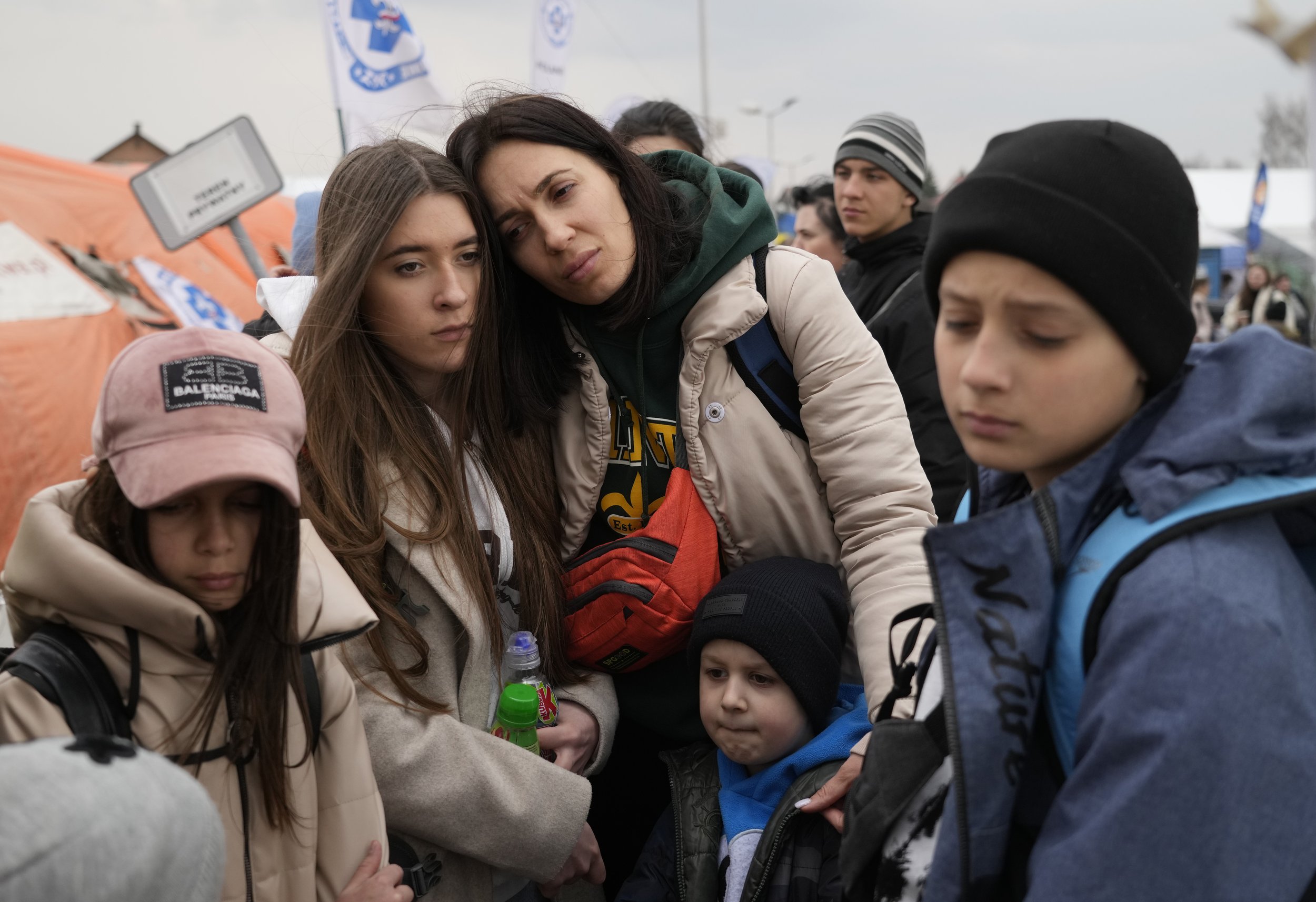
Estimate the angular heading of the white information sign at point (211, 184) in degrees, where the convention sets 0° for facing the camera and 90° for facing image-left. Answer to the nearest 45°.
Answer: approximately 0°

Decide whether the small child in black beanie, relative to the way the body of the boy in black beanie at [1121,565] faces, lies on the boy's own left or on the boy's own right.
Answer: on the boy's own right

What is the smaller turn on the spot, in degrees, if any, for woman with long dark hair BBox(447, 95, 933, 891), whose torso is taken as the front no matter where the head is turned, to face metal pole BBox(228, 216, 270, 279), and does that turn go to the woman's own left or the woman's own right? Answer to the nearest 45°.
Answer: approximately 90° to the woman's own right

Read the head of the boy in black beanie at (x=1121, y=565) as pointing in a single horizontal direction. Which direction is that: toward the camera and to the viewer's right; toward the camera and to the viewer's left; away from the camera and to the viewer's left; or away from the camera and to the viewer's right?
toward the camera and to the viewer's left

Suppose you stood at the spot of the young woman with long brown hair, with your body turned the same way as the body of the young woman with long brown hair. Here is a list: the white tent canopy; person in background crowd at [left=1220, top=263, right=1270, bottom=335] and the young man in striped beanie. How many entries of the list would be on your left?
3

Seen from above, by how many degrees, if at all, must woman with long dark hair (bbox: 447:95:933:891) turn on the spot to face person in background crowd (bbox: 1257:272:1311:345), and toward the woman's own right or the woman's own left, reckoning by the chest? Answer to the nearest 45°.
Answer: approximately 180°

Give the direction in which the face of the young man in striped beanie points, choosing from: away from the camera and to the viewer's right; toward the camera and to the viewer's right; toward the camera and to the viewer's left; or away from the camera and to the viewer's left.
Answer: toward the camera and to the viewer's left

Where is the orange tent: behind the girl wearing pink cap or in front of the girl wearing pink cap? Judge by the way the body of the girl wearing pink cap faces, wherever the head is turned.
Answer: behind
